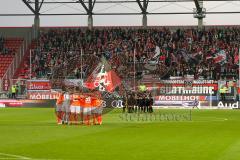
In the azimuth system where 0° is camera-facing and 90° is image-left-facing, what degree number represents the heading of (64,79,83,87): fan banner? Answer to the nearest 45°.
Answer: approximately 0°

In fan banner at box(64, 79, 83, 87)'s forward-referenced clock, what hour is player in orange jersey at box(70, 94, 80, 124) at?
The player in orange jersey is roughly at 12 o'clock from the fan banner.

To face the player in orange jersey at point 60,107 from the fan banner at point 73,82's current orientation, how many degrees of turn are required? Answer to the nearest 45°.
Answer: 0° — it already faces them
